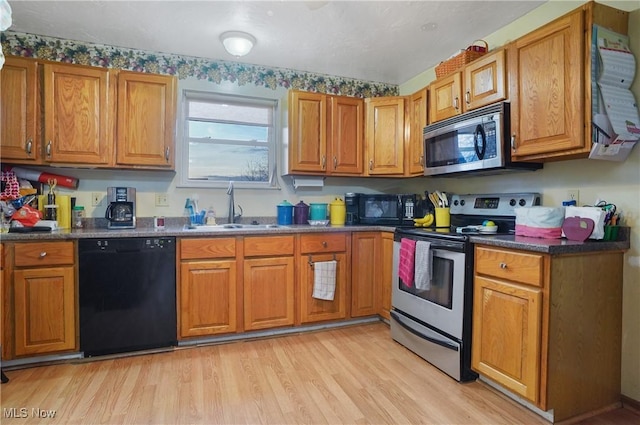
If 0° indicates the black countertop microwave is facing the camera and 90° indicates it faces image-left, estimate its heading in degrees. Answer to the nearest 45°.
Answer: approximately 0°

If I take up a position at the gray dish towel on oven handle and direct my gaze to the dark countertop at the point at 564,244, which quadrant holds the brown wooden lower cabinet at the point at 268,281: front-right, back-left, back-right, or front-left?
back-right

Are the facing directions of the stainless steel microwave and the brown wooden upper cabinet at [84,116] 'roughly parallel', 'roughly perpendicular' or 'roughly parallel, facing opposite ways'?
roughly perpendicular

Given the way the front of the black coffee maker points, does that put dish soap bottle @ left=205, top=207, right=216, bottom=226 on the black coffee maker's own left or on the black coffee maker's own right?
on the black coffee maker's own left

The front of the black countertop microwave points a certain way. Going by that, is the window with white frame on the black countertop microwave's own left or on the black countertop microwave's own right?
on the black countertop microwave's own right

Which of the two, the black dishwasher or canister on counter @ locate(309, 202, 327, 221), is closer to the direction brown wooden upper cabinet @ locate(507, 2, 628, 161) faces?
the black dishwasher

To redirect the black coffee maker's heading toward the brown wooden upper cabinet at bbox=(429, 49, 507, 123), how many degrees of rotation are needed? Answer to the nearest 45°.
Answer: approximately 45° to its left

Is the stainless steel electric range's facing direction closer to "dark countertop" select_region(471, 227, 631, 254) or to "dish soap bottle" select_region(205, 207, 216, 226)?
the dish soap bottle

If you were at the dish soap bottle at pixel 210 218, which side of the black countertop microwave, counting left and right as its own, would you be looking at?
right

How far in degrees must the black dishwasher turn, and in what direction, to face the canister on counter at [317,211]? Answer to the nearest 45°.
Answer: approximately 90° to its left

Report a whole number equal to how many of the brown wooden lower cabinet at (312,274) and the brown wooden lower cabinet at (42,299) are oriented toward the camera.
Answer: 2
